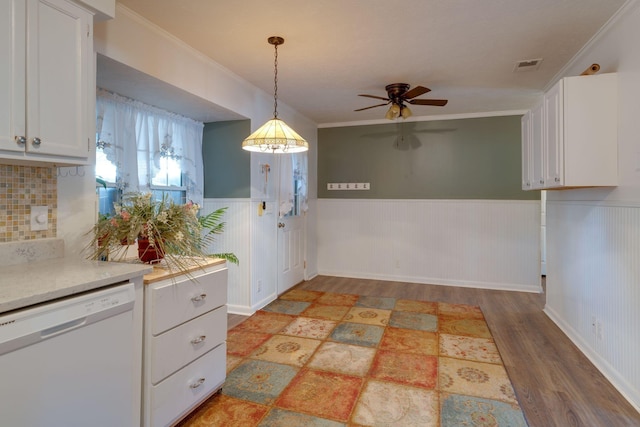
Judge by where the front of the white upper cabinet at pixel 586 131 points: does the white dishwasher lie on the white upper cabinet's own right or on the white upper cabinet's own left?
on the white upper cabinet's own left

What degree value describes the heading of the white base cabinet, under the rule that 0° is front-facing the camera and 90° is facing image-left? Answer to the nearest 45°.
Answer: approximately 315°

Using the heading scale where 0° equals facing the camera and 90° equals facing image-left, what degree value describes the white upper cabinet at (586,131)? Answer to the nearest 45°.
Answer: approximately 90°

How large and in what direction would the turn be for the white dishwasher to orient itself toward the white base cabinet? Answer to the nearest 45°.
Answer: approximately 90° to its left

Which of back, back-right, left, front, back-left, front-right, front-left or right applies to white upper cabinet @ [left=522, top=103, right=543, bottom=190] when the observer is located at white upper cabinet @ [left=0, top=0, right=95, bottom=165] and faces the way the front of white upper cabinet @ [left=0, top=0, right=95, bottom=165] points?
front-left

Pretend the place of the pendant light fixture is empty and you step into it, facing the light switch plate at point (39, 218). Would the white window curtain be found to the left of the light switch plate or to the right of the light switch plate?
right

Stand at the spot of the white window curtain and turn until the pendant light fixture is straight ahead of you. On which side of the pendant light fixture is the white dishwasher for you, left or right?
right

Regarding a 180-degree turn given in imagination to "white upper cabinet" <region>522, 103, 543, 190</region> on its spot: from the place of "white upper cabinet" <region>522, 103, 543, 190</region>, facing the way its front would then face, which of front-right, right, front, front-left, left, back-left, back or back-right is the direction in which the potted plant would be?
back-right

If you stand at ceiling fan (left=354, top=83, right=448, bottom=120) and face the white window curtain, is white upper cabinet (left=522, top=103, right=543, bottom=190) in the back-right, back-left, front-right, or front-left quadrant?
back-left

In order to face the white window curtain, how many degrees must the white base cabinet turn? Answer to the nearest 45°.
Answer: approximately 135° to its left

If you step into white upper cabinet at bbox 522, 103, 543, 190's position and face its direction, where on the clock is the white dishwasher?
The white dishwasher is roughly at 10 o'clock from the white upper cabinet.
